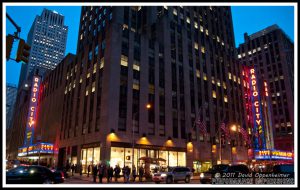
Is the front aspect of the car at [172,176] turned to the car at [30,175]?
yes

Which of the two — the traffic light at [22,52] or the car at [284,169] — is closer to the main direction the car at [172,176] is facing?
the traffic light

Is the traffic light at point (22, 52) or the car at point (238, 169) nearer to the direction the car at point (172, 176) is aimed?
the traffic light

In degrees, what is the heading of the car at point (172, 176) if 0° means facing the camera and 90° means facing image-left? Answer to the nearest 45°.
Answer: approximately 45°
